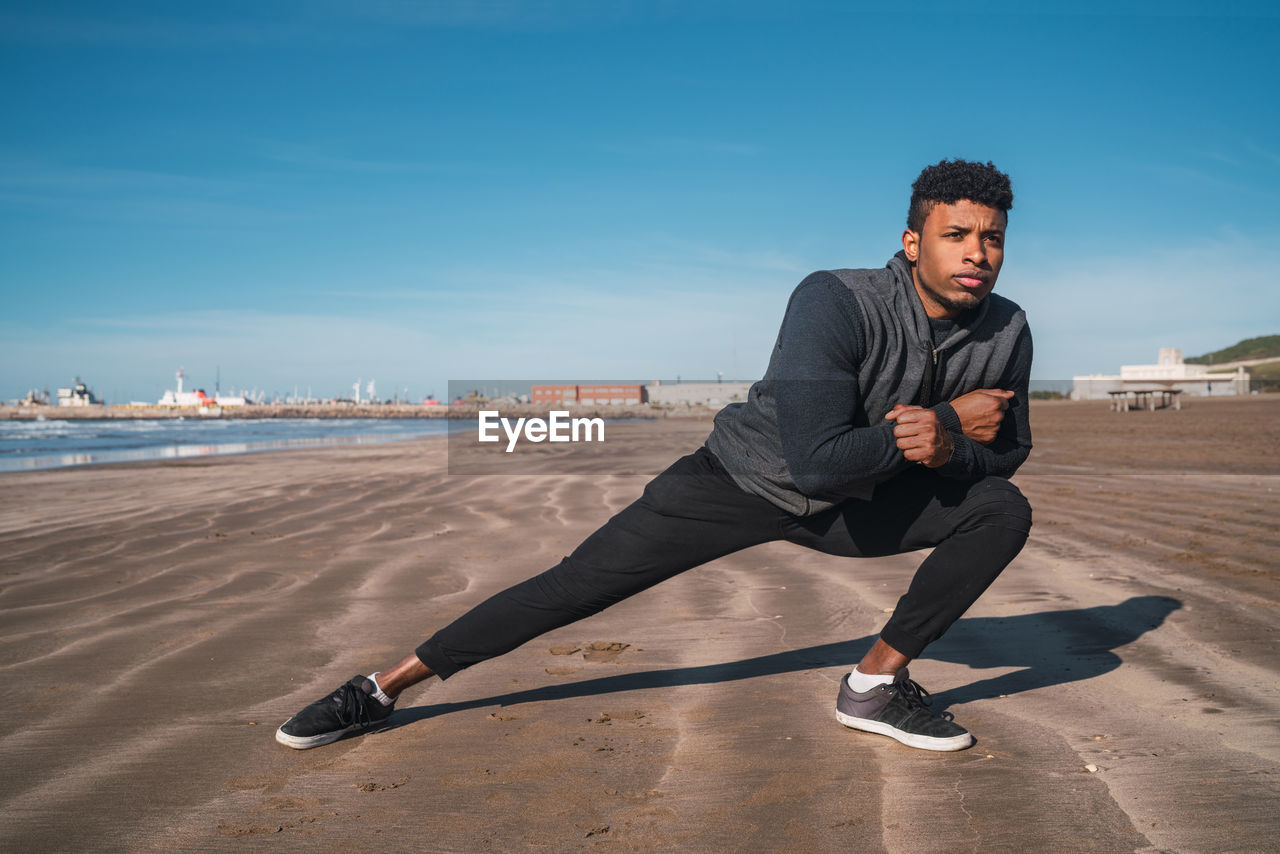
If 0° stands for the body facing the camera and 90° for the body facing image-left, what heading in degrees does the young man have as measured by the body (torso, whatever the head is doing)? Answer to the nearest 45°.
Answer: approximately 315°
